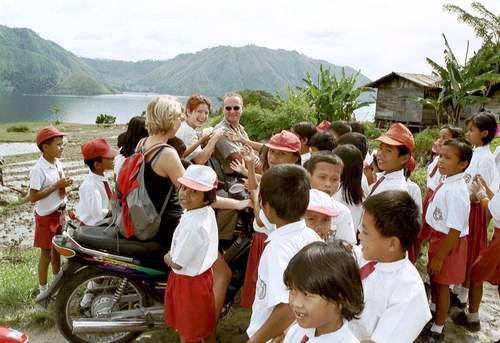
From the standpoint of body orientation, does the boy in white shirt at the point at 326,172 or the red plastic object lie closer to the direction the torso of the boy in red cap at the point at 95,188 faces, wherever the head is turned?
the boy in white shirt

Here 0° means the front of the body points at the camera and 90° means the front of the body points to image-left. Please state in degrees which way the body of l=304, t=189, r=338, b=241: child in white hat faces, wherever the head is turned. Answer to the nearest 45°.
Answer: approximately 315°

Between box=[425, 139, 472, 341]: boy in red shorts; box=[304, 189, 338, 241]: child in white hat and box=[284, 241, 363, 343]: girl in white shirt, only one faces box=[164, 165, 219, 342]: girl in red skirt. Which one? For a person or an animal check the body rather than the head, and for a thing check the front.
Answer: box=[425, 139, 472, 341]: boy in red shorts

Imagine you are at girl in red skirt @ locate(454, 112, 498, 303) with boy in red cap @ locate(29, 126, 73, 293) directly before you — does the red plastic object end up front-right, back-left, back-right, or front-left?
front-left

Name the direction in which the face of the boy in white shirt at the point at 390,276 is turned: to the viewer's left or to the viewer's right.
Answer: to the viewer's left

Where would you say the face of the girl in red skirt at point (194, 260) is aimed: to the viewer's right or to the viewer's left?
to the viewer's left

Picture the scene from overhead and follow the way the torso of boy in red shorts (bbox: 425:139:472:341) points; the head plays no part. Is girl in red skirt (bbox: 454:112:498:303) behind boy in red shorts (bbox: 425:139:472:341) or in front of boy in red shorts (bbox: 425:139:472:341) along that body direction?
behind

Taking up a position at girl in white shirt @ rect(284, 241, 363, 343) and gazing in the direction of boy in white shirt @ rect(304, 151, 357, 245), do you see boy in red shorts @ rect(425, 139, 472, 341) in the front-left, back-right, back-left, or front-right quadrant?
front-right

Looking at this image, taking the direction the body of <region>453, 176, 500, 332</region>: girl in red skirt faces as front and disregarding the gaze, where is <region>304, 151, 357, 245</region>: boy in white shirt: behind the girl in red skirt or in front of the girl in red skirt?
in front

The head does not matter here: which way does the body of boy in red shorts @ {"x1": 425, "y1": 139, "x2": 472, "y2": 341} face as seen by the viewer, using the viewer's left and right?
facing the viewer and to the left of the viewer

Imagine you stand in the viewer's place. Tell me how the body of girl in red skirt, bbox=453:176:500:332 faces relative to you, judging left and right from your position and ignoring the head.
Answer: facing to the left of the viewer
